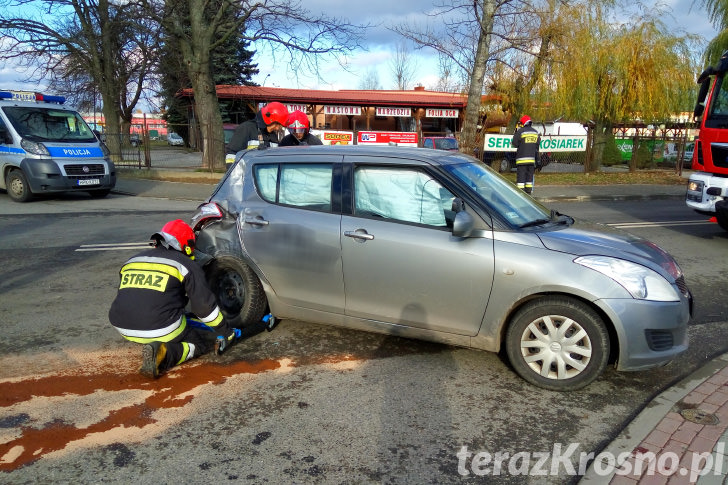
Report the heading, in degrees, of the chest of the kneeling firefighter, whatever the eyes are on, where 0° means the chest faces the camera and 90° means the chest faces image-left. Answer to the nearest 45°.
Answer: approximately 225°

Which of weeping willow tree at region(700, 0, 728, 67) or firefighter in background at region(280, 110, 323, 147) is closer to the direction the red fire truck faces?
the firefighter in background

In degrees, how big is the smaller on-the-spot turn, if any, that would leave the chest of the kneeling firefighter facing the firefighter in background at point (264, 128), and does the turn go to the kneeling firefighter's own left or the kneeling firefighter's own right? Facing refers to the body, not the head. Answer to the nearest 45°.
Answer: approximately 45° to the kneeling firefighter's own left

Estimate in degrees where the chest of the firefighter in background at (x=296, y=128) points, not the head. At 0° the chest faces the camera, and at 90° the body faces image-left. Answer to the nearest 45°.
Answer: approximately 0°

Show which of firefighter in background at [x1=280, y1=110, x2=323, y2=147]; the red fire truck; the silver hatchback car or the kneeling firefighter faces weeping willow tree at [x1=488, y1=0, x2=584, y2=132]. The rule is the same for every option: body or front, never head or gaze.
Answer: the kneeling firefighter
